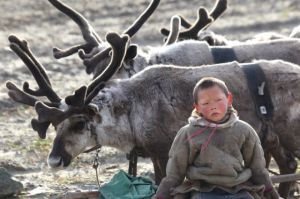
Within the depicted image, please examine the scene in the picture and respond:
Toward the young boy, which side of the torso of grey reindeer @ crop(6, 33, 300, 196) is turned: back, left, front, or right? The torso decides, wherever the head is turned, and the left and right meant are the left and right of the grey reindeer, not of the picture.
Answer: left

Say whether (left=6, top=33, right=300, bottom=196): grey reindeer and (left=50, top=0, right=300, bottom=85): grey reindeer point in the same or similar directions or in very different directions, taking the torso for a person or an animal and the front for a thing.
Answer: same or similar directions

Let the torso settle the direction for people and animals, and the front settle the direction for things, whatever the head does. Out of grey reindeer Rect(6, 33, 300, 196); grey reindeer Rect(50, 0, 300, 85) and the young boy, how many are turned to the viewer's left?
2

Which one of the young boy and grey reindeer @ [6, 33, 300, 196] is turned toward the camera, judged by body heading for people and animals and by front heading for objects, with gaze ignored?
the young boy

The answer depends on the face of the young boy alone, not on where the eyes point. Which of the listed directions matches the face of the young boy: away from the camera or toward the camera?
toward the camera

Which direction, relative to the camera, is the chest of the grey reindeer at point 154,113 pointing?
to the viewer's left

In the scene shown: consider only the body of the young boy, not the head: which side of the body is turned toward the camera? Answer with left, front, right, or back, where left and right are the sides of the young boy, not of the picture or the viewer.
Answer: front

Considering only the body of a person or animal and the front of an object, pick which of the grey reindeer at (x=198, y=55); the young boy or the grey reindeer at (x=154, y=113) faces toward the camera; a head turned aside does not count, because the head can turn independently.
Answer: the young boy

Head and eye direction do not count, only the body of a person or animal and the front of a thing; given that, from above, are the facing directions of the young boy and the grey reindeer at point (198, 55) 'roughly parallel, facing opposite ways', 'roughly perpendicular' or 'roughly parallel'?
roughly perpendicular

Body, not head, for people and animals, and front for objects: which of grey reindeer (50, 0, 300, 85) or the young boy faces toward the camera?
the young boy

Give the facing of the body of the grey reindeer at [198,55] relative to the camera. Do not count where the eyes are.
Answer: to the viewer's left
